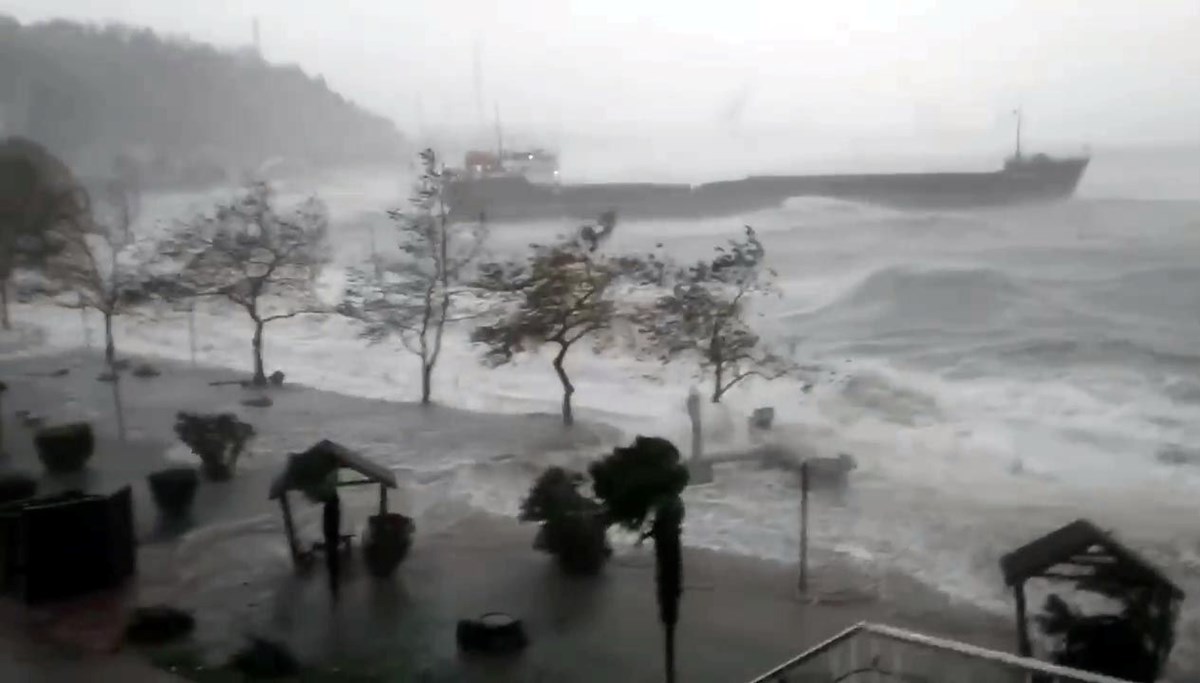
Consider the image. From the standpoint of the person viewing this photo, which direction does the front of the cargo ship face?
facing to the right of the viewer

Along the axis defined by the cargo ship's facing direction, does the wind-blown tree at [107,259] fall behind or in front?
behind

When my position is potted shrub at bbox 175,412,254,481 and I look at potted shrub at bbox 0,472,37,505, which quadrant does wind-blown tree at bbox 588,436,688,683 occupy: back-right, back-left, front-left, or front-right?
back-left

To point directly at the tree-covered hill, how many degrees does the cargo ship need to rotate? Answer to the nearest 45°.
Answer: approximately 180°

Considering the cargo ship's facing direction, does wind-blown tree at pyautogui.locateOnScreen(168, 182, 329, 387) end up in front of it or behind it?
behind

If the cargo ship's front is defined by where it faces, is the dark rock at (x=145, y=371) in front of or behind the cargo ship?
behind
